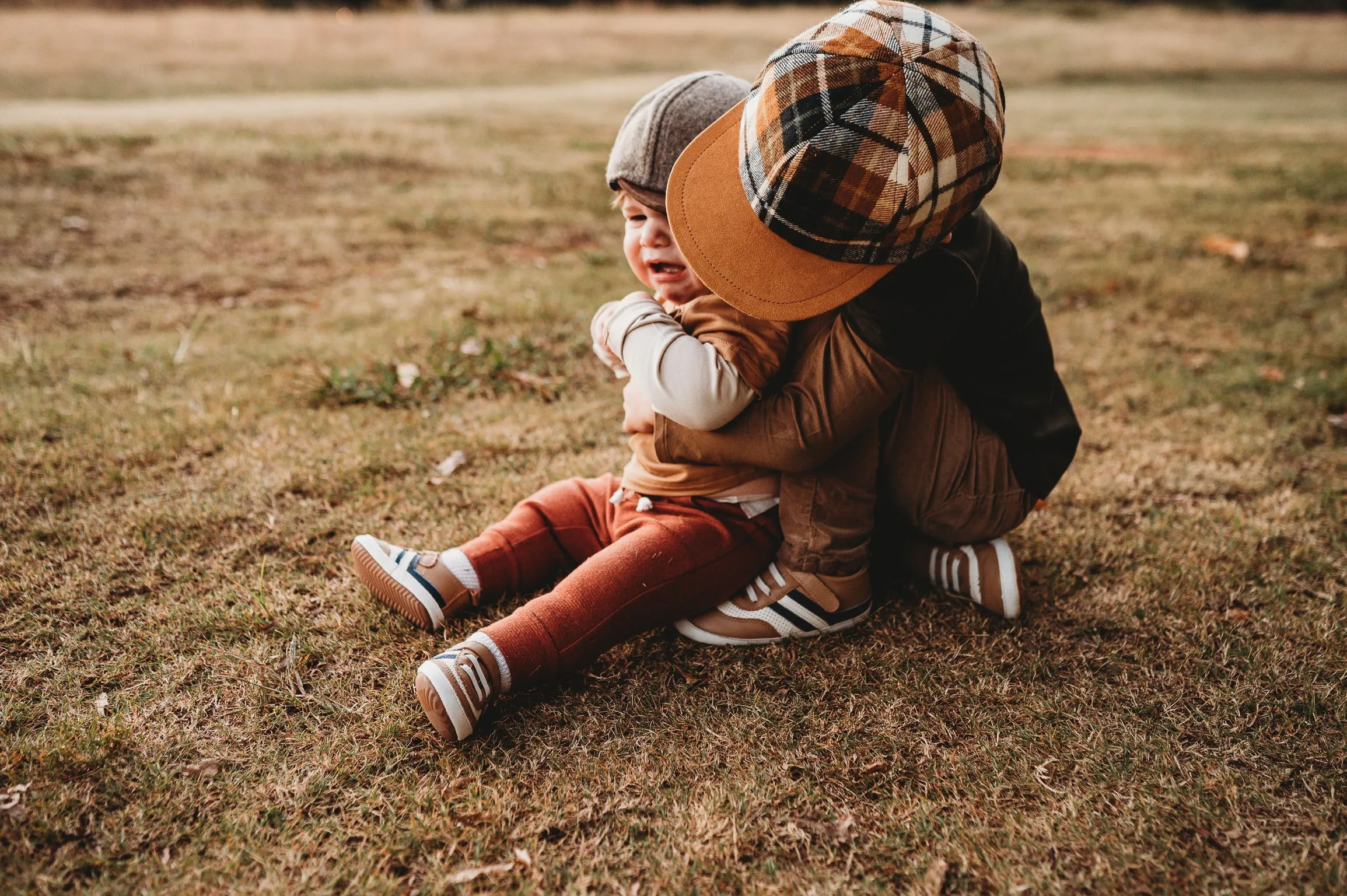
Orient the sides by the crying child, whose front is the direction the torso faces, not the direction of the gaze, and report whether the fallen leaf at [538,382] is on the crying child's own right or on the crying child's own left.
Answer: on the crying child's own right

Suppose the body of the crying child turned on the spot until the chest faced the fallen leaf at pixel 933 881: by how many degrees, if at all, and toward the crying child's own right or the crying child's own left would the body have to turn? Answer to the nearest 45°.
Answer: approximately 90° to the crying child's own left

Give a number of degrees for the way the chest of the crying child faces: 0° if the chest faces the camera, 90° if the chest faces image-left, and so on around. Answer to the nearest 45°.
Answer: approximately 45°

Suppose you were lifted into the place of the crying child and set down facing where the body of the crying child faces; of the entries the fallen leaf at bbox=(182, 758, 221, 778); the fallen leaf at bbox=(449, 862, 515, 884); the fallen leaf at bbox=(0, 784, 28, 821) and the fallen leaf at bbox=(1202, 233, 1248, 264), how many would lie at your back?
1

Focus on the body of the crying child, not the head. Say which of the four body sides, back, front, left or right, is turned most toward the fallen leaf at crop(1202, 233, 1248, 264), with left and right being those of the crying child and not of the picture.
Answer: back

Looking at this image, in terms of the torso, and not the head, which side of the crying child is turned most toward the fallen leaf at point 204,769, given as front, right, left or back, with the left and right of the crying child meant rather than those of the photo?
front

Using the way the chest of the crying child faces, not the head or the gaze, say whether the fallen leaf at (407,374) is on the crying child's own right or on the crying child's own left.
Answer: on the crying child's own right

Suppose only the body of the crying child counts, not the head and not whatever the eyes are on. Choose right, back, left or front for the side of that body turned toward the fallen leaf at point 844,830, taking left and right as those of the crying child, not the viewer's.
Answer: left
